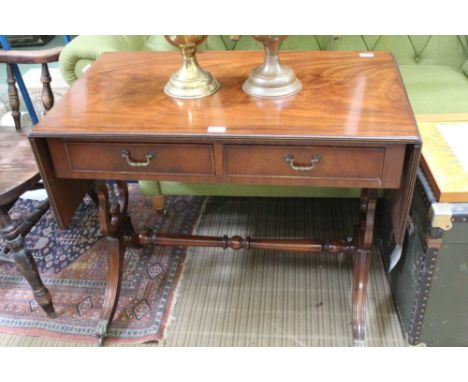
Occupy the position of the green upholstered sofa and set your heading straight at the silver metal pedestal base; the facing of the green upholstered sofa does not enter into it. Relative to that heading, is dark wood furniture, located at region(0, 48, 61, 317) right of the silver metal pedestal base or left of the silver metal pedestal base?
right

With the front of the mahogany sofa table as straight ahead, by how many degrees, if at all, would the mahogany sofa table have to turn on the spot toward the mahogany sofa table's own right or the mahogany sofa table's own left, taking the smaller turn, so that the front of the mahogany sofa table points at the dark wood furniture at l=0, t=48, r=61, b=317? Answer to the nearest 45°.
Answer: approximately 135° to the mahogany sofa table's own right

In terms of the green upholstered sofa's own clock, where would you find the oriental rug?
The oriental rug is roughly at 2 o'clock from the green upholstered sofa.

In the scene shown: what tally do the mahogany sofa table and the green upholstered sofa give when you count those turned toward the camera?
2

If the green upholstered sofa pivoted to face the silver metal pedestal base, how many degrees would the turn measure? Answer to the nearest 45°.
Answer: approximately 45° to its right

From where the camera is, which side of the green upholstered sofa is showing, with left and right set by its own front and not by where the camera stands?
front

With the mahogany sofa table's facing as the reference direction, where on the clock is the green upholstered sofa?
The green upholstered sofa is roughly at 7 o'clock from the mahogany sofa table.

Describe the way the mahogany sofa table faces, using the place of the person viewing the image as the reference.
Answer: facing the viewer

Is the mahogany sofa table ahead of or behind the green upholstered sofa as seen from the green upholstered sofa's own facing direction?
ahead
